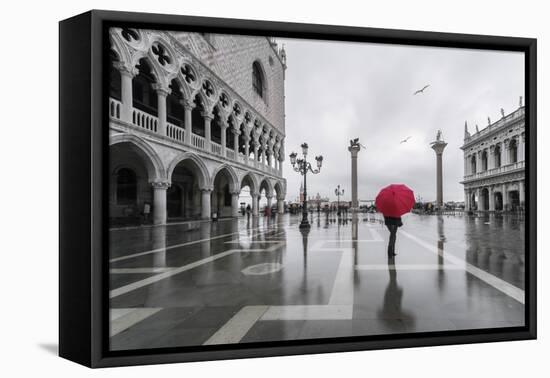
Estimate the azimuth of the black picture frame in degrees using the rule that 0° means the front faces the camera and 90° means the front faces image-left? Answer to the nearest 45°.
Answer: approximately 315°
